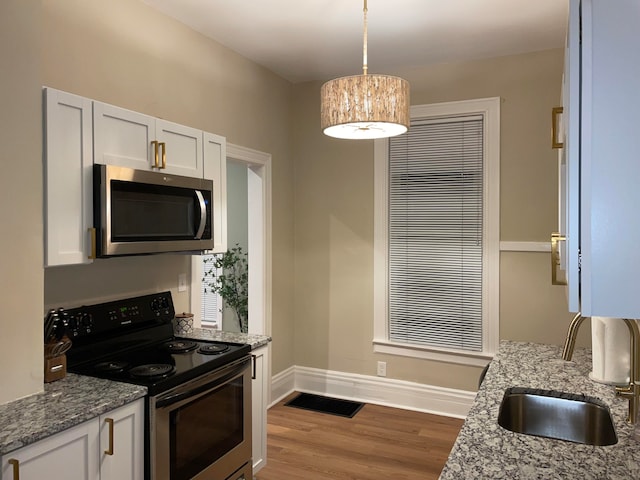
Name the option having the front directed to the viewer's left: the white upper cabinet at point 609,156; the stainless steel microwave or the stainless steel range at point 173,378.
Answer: the white upper cabinet

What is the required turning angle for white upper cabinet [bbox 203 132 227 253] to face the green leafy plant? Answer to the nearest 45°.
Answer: approximately 135° to its left

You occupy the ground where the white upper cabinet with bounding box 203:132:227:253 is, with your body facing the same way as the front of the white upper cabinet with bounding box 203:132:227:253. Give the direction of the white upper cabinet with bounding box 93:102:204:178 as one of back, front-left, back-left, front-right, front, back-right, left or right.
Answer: right

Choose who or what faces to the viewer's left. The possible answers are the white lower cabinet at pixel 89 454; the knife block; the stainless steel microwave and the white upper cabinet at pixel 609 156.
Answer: the white upper cabinet

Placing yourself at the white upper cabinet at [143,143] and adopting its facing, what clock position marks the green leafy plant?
The green leafy plant is roughly at 8 o'clock from the white upper cabinet.

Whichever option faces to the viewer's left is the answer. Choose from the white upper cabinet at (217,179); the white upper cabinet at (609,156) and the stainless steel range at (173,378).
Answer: the white upper cabinet at (609,156)

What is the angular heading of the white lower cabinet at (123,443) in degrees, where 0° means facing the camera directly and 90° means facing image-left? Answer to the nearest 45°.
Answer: approximately 315°
